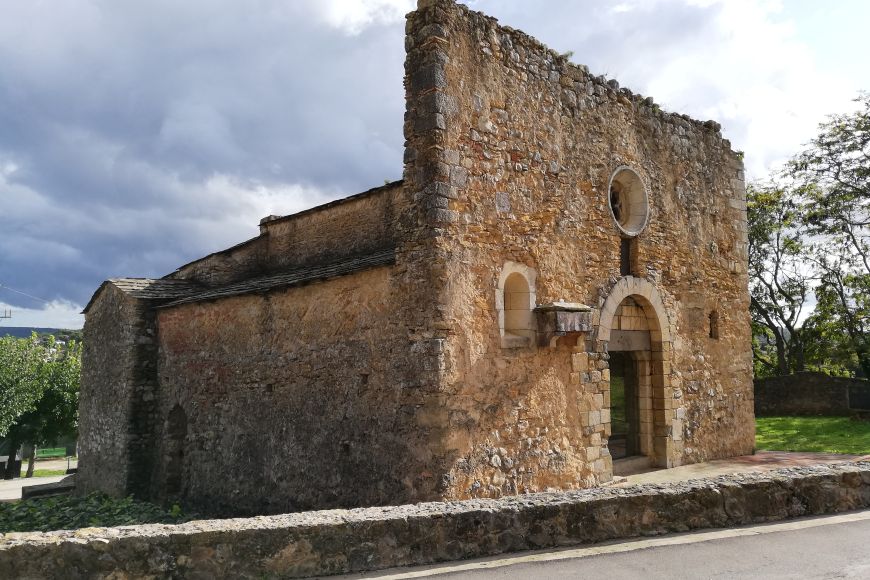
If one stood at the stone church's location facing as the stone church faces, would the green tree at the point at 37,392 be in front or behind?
behind

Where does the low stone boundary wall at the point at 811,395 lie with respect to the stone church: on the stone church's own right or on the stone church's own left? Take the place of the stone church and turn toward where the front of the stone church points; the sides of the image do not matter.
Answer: on the stone church's own left

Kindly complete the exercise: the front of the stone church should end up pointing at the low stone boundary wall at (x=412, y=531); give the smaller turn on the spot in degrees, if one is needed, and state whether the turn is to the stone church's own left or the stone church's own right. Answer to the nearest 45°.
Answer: approximately 45° to the stone church's own right

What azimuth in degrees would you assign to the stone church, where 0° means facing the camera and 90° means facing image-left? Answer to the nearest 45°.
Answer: approximately 315°
